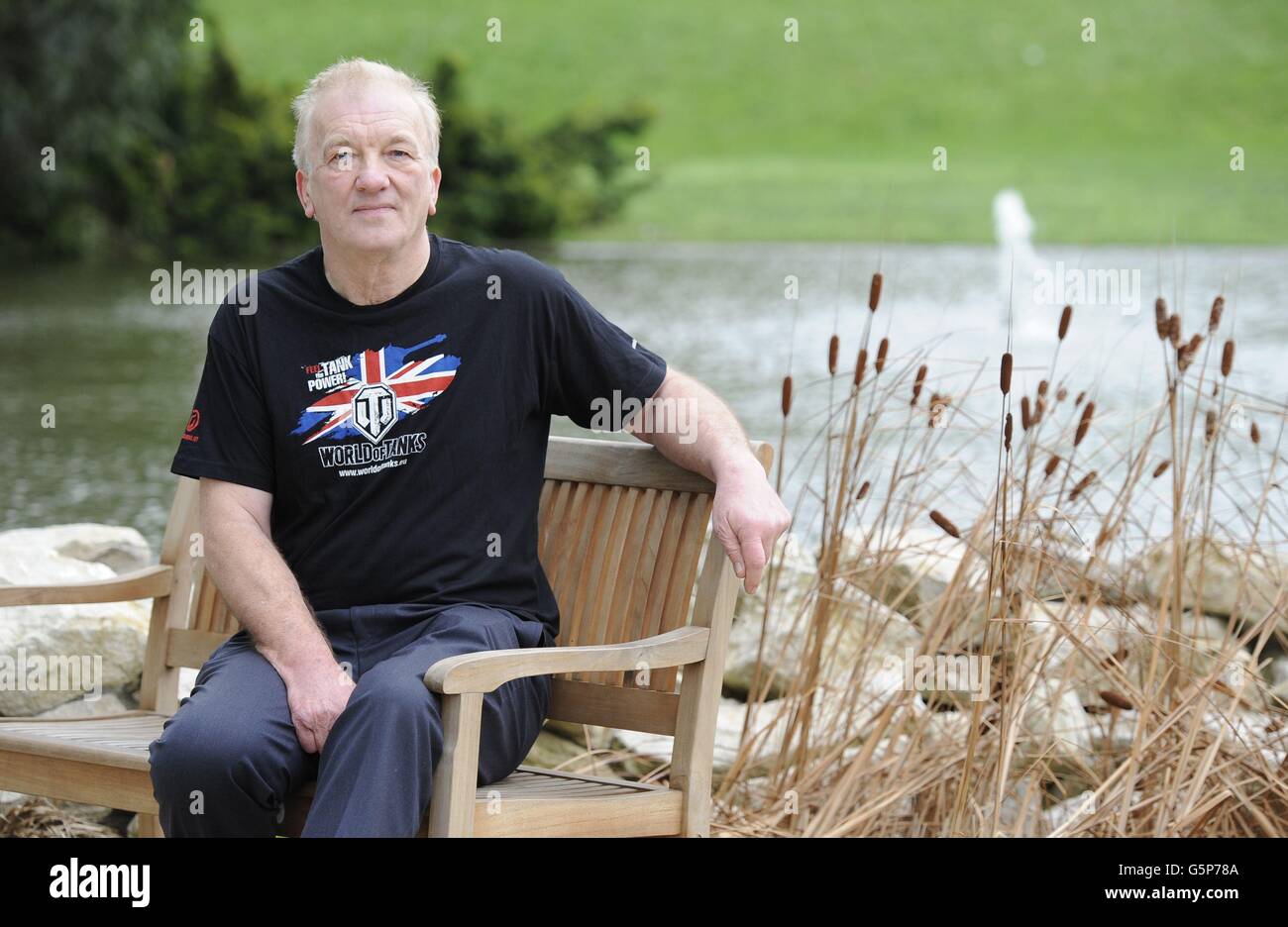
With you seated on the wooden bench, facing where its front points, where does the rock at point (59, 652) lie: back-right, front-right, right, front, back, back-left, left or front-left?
right

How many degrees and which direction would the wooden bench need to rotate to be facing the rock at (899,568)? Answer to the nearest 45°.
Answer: approximately 180°

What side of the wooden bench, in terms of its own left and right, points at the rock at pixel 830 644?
back

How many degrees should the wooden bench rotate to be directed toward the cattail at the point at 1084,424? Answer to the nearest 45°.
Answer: approximately 135° to its left

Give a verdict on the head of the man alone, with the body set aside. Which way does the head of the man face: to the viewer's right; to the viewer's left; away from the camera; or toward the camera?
toward the camera

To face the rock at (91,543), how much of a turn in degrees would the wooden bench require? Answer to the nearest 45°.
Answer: approximately 90° to its right

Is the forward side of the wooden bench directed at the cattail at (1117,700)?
no

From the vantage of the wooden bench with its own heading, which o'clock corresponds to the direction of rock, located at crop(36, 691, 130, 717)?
The rock is roughly at 3 o'clock from the wooden bench.
